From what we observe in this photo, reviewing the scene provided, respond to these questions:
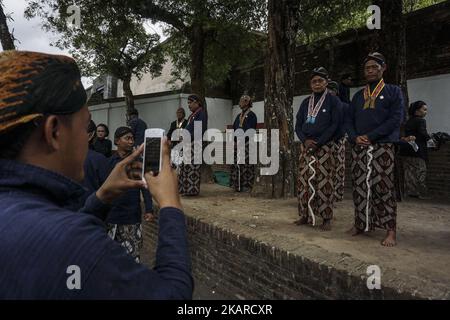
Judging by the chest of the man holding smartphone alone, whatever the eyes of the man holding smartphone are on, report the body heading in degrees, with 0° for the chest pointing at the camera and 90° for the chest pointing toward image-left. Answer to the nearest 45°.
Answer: approximately 225°

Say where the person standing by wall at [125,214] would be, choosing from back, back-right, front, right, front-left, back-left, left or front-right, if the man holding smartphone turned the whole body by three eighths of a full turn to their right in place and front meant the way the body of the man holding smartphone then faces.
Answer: back

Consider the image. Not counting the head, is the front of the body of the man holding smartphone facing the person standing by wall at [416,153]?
yes

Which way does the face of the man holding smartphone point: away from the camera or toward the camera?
away from the camera

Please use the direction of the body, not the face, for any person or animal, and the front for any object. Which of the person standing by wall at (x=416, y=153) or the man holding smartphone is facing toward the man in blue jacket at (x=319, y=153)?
the man holding smartphone

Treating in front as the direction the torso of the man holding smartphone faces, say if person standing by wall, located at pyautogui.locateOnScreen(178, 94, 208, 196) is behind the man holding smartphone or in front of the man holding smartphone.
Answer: in front

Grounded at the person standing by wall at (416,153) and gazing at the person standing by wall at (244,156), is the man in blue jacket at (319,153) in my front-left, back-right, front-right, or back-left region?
front-left

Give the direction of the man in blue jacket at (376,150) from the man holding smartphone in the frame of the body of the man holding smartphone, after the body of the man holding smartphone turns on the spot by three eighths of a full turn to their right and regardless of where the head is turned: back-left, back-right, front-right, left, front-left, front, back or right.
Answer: back-left

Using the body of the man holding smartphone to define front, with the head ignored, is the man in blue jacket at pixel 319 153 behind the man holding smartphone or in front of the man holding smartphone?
in front
